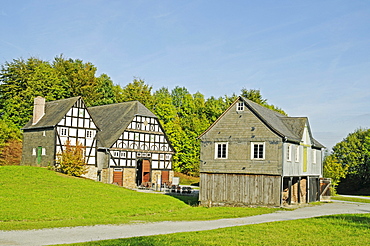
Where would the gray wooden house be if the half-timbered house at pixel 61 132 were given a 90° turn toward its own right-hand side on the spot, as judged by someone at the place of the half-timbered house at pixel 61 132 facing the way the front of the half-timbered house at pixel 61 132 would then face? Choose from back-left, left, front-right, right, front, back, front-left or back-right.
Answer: left

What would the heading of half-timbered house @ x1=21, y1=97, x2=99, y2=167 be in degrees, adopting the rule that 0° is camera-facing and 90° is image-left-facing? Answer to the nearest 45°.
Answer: approximately 315°
